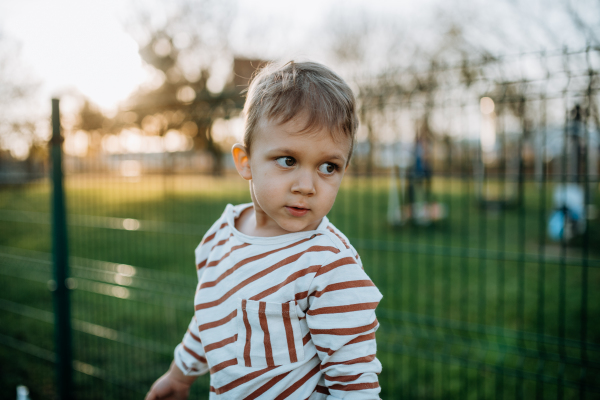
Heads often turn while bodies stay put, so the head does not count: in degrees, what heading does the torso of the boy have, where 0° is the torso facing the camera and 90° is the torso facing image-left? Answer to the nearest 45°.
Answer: approximately 45°

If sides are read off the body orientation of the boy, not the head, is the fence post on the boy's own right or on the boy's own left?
on the boy's own right
